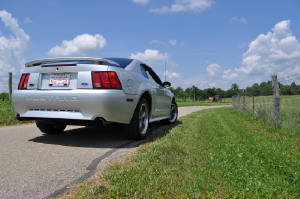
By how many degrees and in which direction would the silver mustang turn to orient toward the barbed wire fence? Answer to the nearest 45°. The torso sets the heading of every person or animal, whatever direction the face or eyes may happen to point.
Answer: approximately 45° to its right

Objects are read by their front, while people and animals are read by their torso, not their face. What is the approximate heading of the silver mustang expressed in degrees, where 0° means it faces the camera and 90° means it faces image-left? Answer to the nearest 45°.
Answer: approximately 225°
